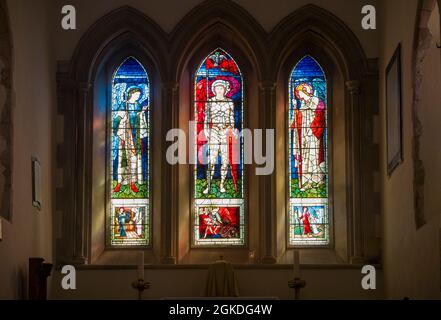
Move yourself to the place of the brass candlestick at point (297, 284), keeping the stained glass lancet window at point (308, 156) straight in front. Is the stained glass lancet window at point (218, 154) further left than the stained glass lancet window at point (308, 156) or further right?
left

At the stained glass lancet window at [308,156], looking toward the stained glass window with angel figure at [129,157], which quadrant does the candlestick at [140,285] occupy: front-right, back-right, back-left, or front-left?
front-left

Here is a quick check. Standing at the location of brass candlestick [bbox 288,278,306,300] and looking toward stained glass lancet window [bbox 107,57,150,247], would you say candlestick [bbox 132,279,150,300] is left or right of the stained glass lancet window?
left

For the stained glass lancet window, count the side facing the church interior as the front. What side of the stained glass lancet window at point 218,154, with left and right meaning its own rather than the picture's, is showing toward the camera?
front

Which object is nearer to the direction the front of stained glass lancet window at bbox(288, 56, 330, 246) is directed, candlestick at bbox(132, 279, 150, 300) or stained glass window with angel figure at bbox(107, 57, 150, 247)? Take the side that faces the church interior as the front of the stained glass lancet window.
the candlestick

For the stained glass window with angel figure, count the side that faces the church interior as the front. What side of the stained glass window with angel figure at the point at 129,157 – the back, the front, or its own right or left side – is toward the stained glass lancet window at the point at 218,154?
left

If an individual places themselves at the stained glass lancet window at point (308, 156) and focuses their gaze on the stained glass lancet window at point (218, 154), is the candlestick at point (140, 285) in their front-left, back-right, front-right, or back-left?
front-left

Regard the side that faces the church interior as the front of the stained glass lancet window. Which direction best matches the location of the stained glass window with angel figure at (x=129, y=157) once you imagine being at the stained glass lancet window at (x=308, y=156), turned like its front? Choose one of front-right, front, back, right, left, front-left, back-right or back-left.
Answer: right

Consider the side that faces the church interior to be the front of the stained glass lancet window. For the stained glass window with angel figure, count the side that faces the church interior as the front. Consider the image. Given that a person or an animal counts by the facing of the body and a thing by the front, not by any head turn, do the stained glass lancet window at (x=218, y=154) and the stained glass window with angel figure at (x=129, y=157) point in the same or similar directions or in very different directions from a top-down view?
same or similar directions
